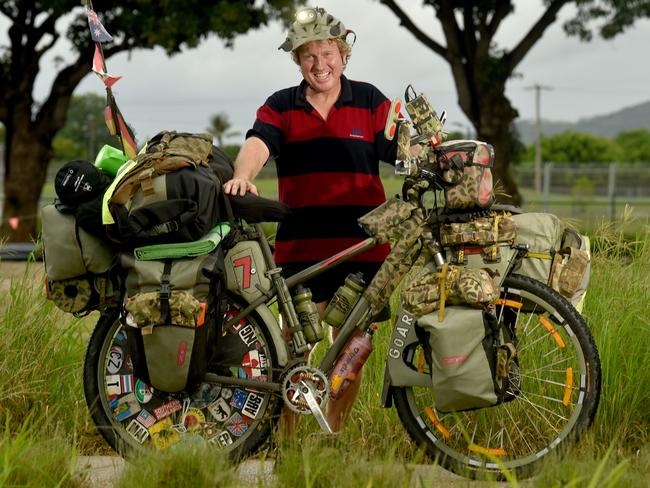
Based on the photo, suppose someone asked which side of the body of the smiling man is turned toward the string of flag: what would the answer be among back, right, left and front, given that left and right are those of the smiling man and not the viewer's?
right

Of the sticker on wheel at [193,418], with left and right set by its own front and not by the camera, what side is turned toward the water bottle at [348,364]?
left

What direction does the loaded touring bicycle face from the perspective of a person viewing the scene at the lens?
facing to the right of the viewer

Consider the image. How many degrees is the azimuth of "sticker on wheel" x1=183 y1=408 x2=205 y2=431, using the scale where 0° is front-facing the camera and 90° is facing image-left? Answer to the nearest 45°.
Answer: approximately 0°
